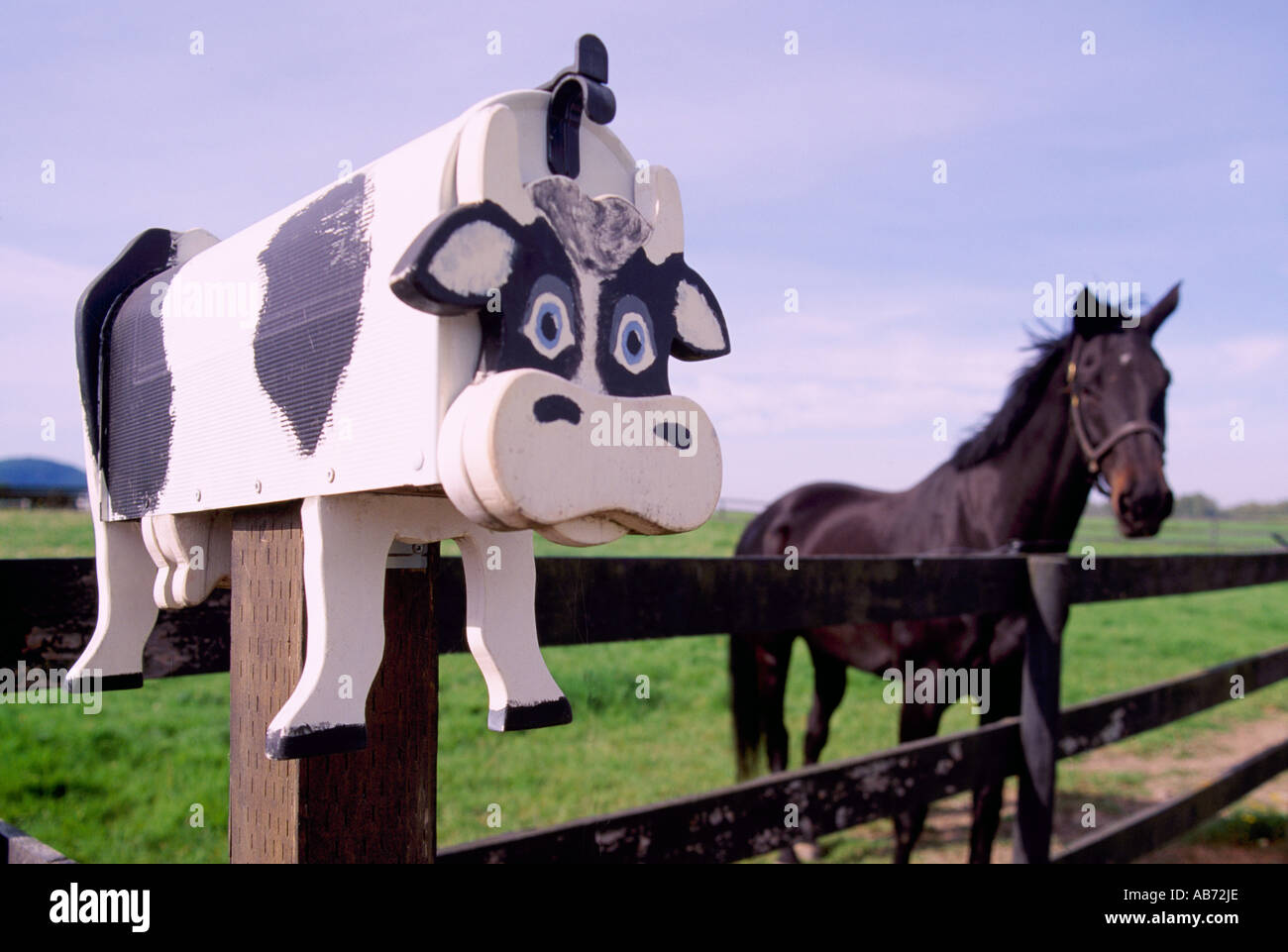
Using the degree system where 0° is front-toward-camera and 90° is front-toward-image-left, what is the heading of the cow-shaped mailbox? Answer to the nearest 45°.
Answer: approximately 315°

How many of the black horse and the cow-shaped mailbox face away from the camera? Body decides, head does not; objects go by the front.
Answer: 0

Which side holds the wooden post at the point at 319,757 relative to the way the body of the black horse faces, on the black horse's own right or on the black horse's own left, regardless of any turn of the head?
on the black horse's own right

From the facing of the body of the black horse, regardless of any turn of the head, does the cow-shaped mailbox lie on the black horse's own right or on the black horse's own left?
on the black horse's own right

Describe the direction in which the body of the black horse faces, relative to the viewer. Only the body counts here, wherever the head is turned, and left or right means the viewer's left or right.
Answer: facing the viewer and to the right of the viewer

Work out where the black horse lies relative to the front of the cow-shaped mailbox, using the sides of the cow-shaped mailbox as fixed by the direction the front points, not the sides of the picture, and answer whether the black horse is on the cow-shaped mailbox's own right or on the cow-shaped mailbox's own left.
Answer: on the cow-shaped mailbox's own left
